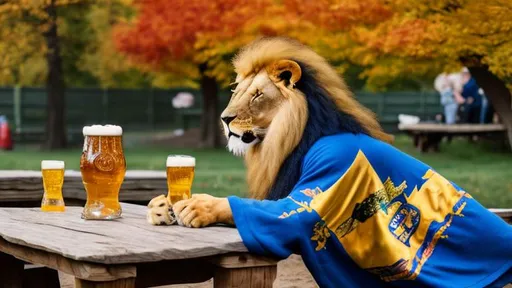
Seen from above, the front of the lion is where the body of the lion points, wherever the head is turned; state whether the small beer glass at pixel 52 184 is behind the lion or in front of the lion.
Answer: in front

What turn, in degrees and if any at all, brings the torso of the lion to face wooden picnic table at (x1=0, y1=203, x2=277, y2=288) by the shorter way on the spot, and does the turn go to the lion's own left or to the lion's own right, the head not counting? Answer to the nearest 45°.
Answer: approximately 45° to the lion's own left

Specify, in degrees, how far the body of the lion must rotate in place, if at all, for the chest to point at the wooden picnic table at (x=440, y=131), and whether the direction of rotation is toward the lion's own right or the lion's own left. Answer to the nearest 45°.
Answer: approximately 90° to the lion's own right

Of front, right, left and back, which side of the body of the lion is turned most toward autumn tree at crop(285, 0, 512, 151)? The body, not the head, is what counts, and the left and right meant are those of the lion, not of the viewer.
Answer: right

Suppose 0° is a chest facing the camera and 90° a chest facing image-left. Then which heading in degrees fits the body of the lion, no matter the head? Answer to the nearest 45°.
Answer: approximately 90°

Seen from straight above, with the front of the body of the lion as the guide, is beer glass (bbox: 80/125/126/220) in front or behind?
in front

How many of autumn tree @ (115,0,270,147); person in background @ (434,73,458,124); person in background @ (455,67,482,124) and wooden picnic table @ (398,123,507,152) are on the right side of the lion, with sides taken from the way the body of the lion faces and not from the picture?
4

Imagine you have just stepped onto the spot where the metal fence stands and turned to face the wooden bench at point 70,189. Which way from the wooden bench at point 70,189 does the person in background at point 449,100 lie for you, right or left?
left
